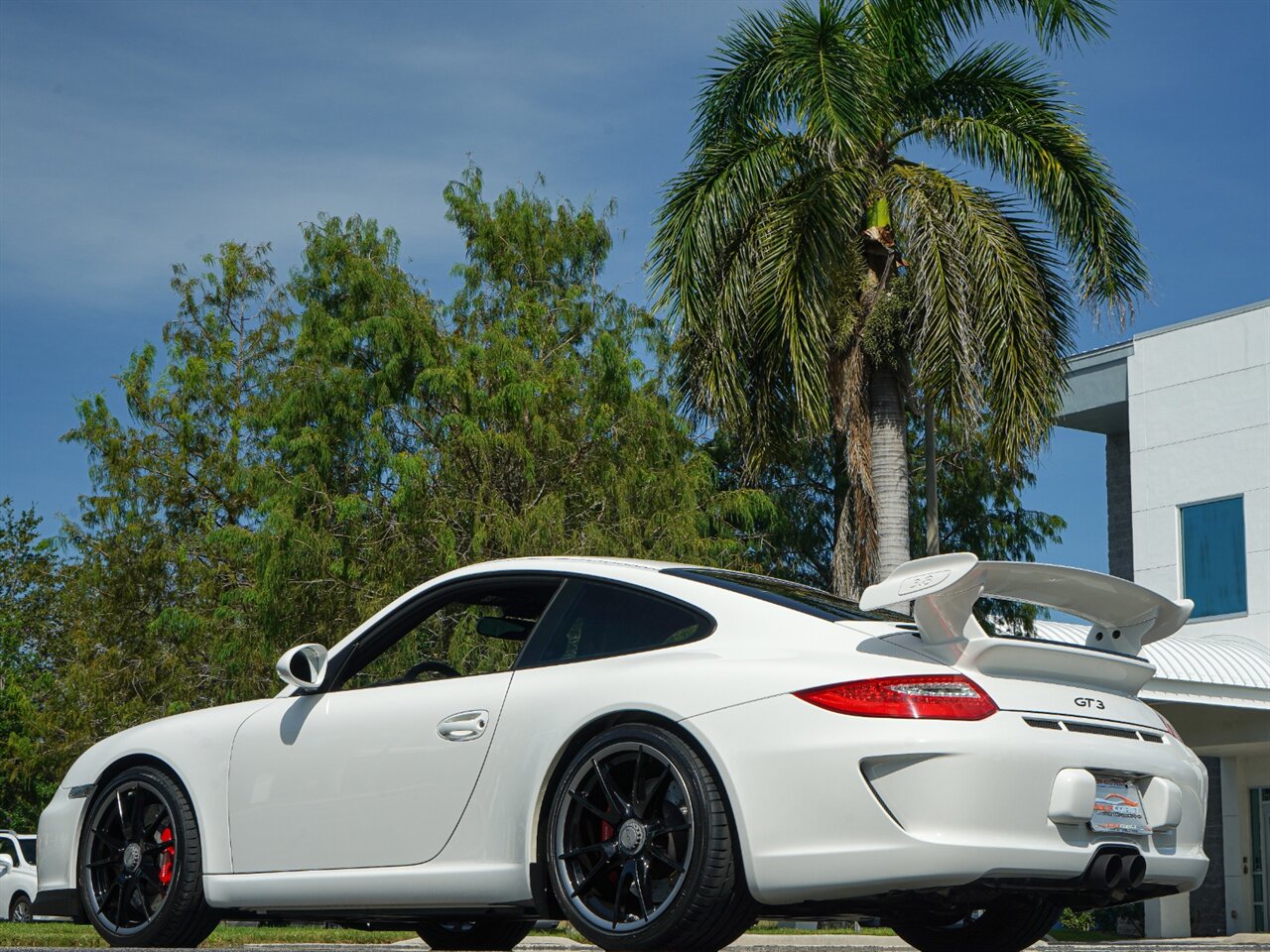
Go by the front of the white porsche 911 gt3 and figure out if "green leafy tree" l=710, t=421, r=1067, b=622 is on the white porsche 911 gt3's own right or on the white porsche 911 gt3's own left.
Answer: on the white porsche 911 gt3's own right

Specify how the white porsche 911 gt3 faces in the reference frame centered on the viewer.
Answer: facing away from the viewer and to the left of the viewer

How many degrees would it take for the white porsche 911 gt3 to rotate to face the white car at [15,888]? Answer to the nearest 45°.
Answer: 0° — it already faces it

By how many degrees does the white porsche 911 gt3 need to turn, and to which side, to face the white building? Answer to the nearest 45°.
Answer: approximately 90° to its right

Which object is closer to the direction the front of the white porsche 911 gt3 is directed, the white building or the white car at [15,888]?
the white car

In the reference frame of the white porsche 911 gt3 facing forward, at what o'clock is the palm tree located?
The palm tree is roughly at 2 o'clock from the white porsche 911 gt3.

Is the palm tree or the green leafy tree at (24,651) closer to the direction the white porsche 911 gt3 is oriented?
the green leafy tree

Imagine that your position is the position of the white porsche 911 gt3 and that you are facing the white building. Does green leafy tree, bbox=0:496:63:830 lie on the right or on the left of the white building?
left

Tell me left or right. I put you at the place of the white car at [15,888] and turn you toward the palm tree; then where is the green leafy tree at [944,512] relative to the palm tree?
left

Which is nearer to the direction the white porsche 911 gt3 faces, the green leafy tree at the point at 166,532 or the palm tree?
the green leafy tree

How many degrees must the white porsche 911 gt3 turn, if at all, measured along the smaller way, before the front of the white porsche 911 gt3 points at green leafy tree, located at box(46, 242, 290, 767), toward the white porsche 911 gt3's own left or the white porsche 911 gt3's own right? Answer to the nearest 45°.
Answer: approximately 45° to the white porsche 911 gt3's own right

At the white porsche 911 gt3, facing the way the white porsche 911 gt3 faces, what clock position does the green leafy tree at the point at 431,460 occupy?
The green leafy tree is roughly at 1 o'clock from the white porsche 911 gt3.

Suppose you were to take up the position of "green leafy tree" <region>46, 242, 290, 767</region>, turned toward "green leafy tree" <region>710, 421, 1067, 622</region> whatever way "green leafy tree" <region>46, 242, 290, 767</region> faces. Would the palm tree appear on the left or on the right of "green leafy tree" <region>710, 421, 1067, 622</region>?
right

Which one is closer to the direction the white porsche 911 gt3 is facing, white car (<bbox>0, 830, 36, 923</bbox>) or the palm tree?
the white car
